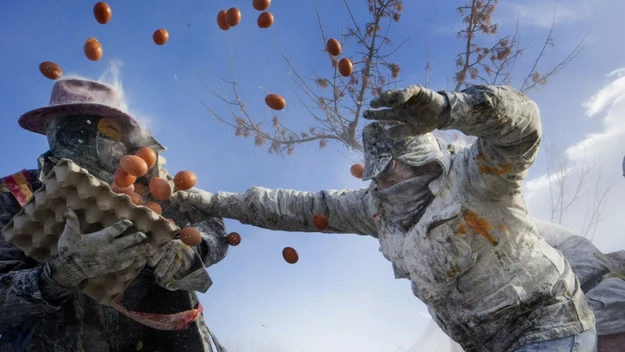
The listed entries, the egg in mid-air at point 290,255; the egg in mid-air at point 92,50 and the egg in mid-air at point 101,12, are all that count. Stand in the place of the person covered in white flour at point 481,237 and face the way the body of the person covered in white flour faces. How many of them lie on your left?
0

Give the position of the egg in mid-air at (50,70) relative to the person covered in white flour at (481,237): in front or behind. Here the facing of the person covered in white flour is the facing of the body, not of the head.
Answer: in front

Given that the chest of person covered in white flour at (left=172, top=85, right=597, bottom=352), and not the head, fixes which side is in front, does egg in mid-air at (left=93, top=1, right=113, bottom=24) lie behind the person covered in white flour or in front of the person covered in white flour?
in front

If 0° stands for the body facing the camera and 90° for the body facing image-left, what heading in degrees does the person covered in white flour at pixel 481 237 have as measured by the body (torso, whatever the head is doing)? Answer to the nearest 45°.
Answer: approximately 45°

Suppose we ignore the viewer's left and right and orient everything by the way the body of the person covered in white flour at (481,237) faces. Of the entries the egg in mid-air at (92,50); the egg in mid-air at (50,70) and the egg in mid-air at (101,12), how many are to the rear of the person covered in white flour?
0
